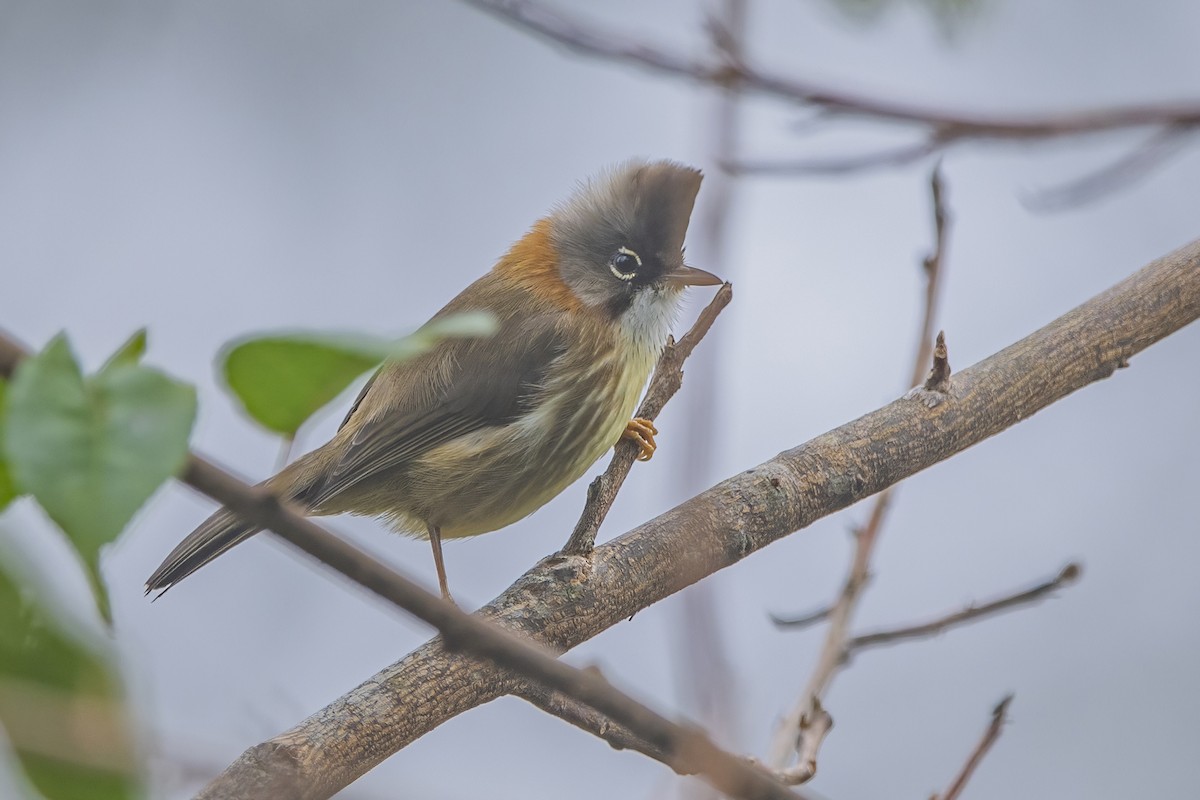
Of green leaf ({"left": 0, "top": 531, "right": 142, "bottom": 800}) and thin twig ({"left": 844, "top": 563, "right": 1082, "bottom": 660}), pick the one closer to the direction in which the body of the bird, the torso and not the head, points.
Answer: the thin twig

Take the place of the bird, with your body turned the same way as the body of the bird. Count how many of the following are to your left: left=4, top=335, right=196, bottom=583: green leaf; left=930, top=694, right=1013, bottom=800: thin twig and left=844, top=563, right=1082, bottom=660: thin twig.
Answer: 2

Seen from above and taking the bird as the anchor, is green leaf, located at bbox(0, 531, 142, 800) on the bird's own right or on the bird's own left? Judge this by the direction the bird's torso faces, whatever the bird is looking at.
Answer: on the bird's own right

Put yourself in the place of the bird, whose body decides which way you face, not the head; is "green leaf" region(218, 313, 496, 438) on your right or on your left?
on your right

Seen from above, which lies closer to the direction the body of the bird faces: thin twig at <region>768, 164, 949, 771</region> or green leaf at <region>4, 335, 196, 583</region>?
the thin twig

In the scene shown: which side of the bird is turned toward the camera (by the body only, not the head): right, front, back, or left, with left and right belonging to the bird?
right
